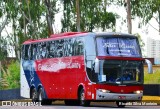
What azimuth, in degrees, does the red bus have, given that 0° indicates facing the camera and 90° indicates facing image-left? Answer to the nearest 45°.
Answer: approximately 315°
